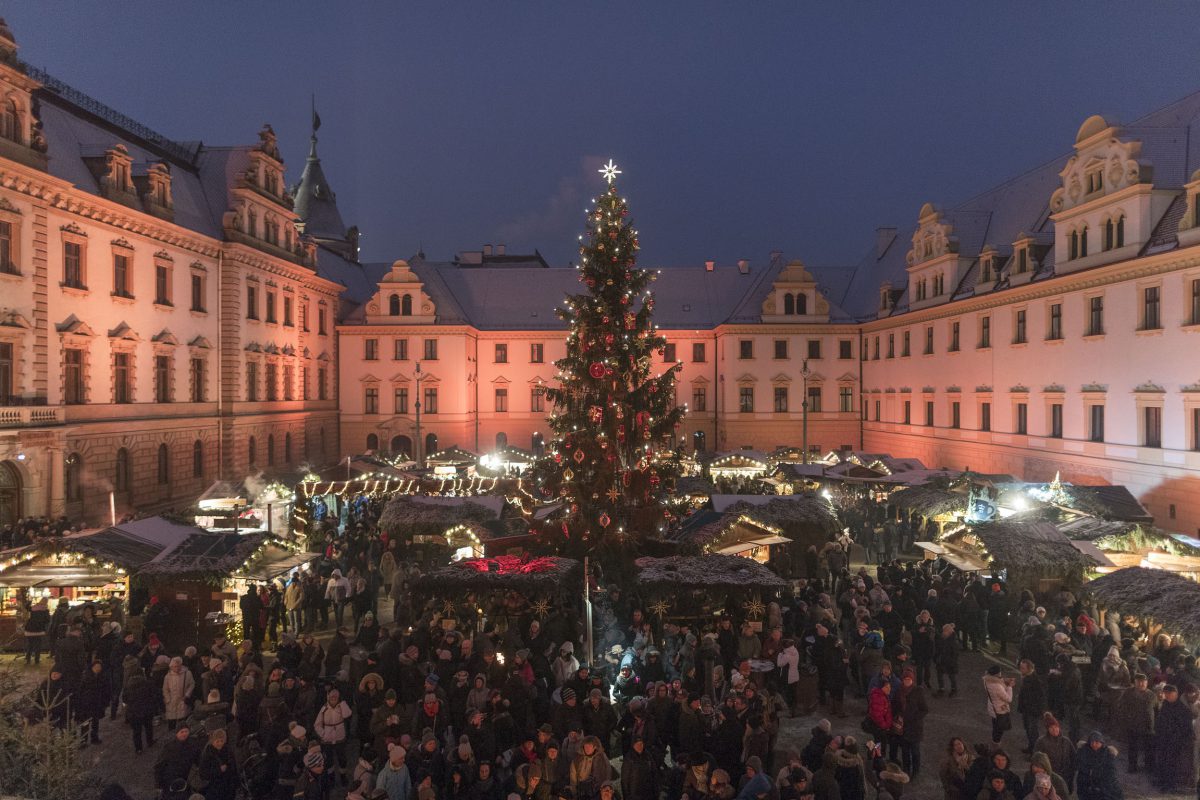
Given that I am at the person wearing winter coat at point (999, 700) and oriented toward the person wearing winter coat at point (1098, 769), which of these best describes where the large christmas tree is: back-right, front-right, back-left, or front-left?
back-right

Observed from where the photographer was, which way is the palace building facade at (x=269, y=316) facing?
facing the viewer

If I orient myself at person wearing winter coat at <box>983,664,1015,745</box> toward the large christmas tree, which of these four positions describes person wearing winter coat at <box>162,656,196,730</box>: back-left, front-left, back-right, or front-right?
front-left

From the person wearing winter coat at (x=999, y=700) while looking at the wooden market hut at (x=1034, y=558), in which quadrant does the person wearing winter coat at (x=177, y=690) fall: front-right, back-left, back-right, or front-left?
back-left

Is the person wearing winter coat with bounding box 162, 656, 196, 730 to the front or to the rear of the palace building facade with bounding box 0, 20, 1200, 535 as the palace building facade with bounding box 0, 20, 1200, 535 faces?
to the front
